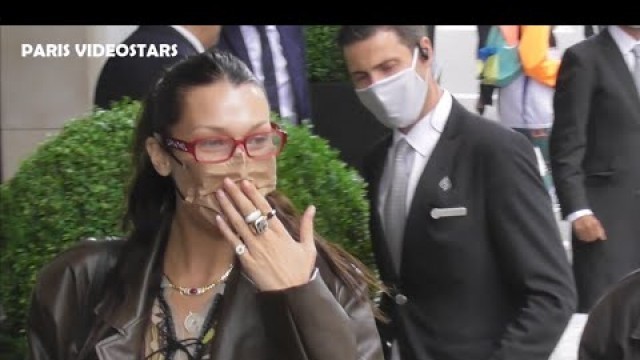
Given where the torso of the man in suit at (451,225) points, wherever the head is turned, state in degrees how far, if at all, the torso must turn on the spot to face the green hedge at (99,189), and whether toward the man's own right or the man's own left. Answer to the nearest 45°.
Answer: approximately 45° to the man's own right

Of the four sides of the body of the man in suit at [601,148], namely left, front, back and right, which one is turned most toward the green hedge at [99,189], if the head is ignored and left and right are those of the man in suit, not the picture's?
right

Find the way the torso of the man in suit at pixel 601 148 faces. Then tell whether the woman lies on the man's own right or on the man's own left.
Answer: on the man's own right
